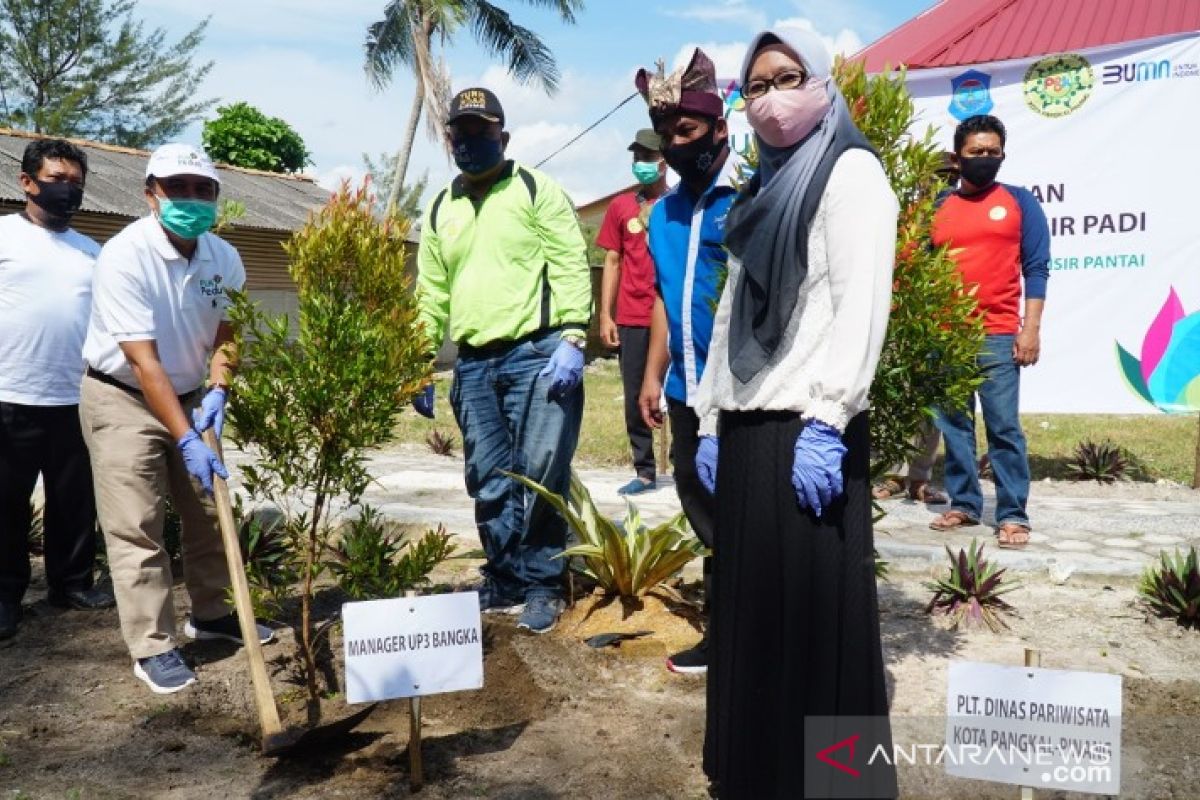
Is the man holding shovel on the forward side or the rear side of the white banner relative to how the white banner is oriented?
on the forward side

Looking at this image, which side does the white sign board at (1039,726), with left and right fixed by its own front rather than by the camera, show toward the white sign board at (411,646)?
right

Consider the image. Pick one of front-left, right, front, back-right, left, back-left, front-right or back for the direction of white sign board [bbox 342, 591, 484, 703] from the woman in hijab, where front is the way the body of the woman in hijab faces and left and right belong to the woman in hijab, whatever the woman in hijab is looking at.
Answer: front-right

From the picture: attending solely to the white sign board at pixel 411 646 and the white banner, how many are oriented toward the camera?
2

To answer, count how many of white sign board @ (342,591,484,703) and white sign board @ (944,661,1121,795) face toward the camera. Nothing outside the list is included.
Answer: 2

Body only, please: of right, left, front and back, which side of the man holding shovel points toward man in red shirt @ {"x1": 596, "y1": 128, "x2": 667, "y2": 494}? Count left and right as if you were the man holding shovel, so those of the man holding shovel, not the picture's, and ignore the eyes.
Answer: left

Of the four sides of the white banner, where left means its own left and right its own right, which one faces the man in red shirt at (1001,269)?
front

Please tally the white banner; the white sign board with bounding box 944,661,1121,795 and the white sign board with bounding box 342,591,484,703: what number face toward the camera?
3

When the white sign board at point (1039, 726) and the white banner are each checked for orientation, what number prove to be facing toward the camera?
2

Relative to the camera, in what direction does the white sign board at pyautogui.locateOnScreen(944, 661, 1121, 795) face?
facing the viewer

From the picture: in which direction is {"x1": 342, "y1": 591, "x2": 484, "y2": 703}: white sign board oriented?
toward the camera
